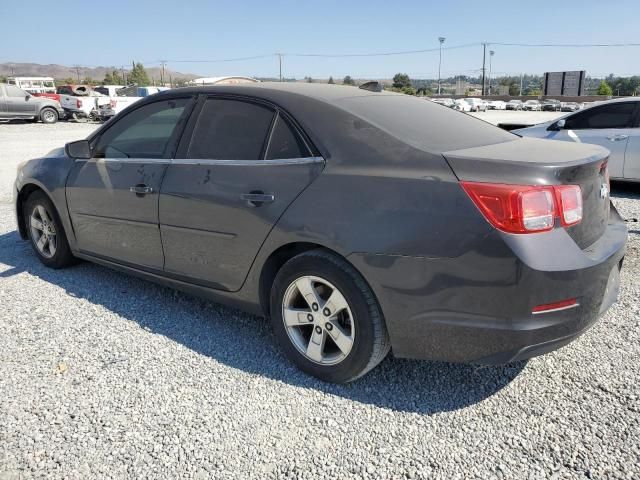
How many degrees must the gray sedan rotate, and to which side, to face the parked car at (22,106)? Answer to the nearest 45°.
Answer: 0° — it already faces it

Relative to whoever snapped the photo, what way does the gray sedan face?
facing away from the viewer and to the left of the viewer

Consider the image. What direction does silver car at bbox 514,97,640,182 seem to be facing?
to the viewer's left

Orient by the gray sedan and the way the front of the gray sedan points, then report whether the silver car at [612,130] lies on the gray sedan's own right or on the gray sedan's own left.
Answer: on the gray sedan's own right

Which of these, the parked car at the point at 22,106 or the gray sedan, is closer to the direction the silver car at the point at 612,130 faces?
the parked car

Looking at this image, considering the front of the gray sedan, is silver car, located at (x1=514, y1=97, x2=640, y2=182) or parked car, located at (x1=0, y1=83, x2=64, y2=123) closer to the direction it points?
the parked car

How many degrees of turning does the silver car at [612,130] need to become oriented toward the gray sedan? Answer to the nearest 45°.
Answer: approximately 90° to its left

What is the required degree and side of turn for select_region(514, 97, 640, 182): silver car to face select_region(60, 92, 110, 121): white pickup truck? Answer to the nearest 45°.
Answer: approximately 45° to its right

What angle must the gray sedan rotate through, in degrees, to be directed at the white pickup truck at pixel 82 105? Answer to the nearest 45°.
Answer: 0° — it already faces it
